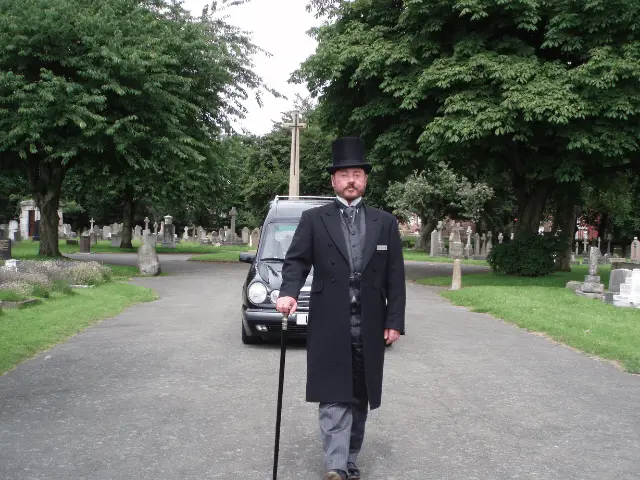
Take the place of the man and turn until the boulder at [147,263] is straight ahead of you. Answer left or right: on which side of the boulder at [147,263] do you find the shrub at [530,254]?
right

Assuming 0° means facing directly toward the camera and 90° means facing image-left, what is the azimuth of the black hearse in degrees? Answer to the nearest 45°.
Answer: approximately 0°

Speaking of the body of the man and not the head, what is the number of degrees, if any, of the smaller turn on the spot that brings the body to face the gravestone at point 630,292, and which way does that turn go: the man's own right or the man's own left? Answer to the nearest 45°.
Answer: approximately 135° to the man's own left

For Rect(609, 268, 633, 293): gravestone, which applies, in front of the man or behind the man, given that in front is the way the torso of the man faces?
behind

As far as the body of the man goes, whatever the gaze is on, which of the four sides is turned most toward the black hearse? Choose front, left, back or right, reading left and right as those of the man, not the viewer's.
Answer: back

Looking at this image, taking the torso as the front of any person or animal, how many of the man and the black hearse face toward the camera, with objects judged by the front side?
2
